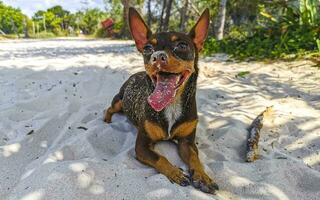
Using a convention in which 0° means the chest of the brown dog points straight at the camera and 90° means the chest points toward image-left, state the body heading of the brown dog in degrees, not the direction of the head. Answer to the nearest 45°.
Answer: approximately 315°

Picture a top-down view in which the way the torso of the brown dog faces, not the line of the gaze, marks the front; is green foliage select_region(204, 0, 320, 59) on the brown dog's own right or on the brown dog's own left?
on the brown dog's own left

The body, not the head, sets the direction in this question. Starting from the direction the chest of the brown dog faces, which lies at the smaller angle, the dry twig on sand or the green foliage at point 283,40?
the dry twig on sand

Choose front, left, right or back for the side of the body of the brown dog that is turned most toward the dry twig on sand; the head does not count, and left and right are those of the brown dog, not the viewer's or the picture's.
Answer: left
